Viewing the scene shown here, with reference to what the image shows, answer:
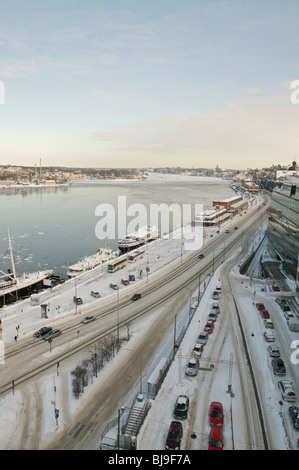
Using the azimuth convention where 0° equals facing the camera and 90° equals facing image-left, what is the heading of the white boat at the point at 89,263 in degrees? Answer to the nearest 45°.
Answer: approximately 45°
